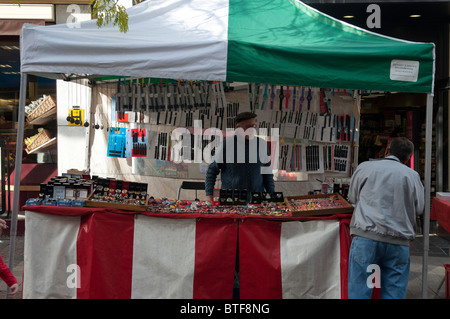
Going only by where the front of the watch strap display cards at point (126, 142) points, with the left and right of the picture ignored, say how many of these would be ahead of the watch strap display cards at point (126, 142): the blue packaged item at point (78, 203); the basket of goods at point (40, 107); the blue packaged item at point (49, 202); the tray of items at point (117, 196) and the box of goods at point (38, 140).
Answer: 3

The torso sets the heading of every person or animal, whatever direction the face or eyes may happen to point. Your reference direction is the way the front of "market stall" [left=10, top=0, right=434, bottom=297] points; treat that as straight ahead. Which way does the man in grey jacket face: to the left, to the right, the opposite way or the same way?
the opposite way

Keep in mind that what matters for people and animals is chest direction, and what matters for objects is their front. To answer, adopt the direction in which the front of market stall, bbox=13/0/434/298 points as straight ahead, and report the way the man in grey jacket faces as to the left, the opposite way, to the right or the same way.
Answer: the opposite way

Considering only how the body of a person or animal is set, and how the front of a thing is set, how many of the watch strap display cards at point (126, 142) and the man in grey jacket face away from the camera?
1

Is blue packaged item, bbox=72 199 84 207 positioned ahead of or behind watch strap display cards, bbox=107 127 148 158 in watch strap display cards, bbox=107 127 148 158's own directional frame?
ahead

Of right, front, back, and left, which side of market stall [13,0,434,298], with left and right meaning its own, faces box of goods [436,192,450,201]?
left

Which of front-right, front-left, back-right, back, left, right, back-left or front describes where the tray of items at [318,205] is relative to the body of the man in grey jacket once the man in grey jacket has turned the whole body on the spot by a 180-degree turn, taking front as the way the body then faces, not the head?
back-right

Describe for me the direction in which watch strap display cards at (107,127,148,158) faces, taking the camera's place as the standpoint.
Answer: facing the viewer

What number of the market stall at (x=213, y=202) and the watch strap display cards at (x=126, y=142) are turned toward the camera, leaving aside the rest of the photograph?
2

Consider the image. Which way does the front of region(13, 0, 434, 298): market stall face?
toward the camera

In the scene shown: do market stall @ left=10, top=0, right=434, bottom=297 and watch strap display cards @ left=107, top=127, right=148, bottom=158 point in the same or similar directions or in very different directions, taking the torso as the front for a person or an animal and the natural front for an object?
same or similar directions

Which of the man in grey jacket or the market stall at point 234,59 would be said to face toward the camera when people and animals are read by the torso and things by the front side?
the market stall

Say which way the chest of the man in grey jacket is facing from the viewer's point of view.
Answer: away from the camera
